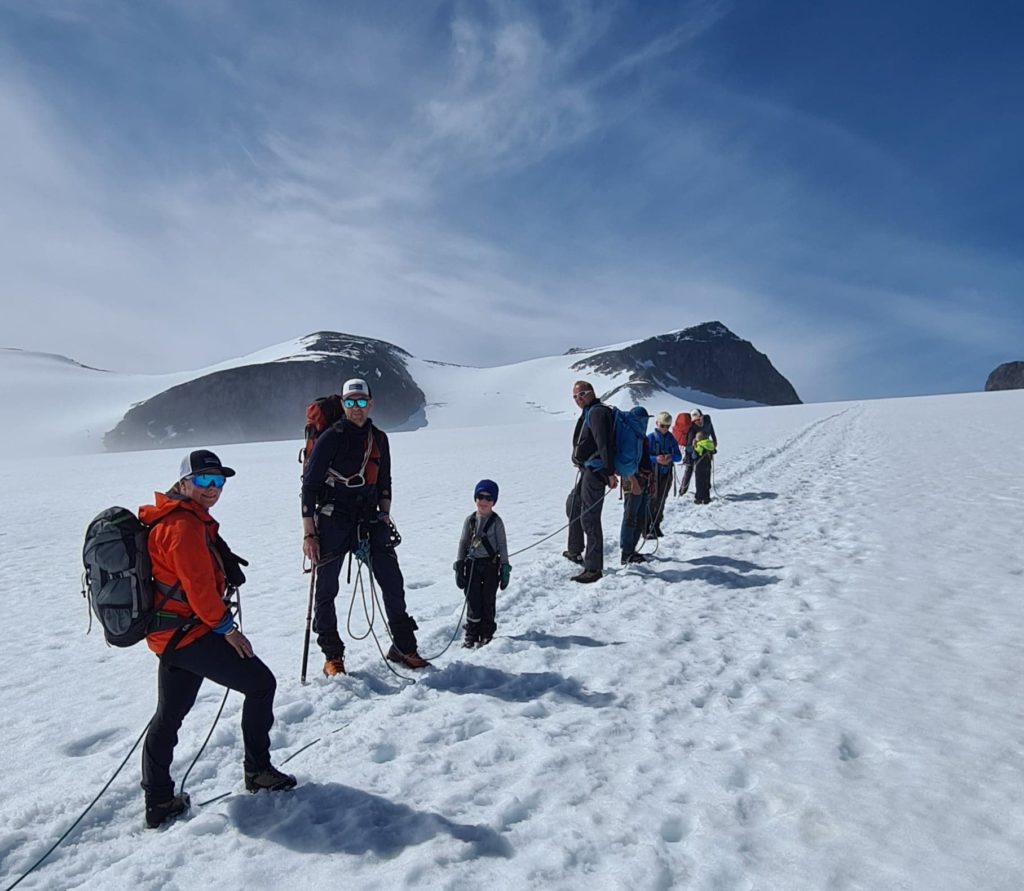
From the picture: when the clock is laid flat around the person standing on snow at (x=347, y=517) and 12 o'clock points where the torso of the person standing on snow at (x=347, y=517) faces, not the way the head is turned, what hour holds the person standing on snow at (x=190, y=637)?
the person standing on snow at (x=190, y=637) is roughly at 1 o'clock from the person standing on snow at (x=347, y=517).

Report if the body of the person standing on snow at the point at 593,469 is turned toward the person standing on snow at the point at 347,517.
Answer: yes

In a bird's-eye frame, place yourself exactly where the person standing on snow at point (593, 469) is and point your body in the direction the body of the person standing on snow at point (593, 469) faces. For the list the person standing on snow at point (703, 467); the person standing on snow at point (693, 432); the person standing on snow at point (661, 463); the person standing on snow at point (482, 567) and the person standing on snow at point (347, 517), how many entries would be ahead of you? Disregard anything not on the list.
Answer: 2

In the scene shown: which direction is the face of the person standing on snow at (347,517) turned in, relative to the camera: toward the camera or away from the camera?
toward the camera

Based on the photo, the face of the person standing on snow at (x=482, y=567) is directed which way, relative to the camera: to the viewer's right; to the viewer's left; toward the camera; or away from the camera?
toward the camera

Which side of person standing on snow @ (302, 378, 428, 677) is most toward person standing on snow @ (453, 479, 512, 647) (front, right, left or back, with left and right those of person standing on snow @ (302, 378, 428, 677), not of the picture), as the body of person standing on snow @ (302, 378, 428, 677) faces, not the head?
left

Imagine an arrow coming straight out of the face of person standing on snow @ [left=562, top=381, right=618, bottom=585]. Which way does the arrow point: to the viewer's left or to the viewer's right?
to the viewer's left

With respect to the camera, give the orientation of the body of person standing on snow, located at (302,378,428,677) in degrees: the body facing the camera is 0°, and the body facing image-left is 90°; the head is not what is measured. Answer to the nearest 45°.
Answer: approximately 0°

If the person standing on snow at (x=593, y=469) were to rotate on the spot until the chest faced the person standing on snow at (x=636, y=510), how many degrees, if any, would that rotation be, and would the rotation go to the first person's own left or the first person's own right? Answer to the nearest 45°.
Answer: approximately 180°

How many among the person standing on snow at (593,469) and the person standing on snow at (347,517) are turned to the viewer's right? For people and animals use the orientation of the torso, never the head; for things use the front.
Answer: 0

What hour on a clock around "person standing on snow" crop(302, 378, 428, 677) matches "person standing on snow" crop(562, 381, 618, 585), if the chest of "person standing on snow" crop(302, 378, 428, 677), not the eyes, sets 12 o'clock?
"person standing on snow" crop(562, 381, 618, 585) is roughly at 8 o'clock from "person standing on snow" crop(302, 378, 428, 677).

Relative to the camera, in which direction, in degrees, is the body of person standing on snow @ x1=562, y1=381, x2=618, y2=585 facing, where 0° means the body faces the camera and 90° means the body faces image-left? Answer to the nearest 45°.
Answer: approximately 45°
